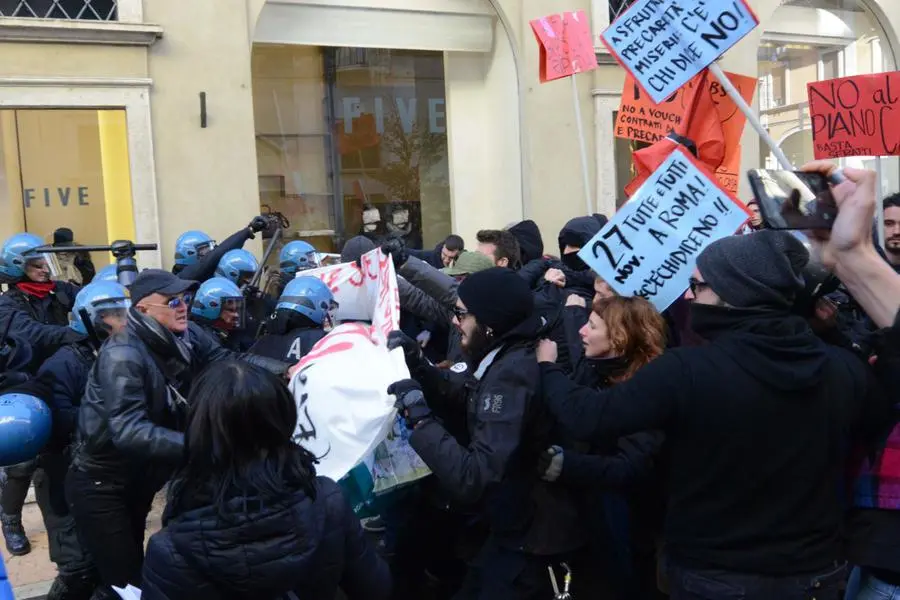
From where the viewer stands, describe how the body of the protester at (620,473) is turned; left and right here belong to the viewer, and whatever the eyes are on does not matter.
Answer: facing to the left of the viewer

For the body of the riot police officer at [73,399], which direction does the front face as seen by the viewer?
to the viewer's right

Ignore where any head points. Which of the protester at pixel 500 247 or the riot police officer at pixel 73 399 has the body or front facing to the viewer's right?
the riot police officer

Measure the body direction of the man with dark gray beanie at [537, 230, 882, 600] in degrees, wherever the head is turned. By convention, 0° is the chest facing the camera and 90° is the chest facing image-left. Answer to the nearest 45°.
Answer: approximately 135°

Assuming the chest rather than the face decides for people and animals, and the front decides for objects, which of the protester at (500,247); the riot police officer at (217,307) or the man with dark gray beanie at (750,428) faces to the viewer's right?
the riot police officer

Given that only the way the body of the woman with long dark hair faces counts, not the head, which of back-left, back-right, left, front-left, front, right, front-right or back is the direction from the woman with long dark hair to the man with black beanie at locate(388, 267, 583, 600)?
front-right
